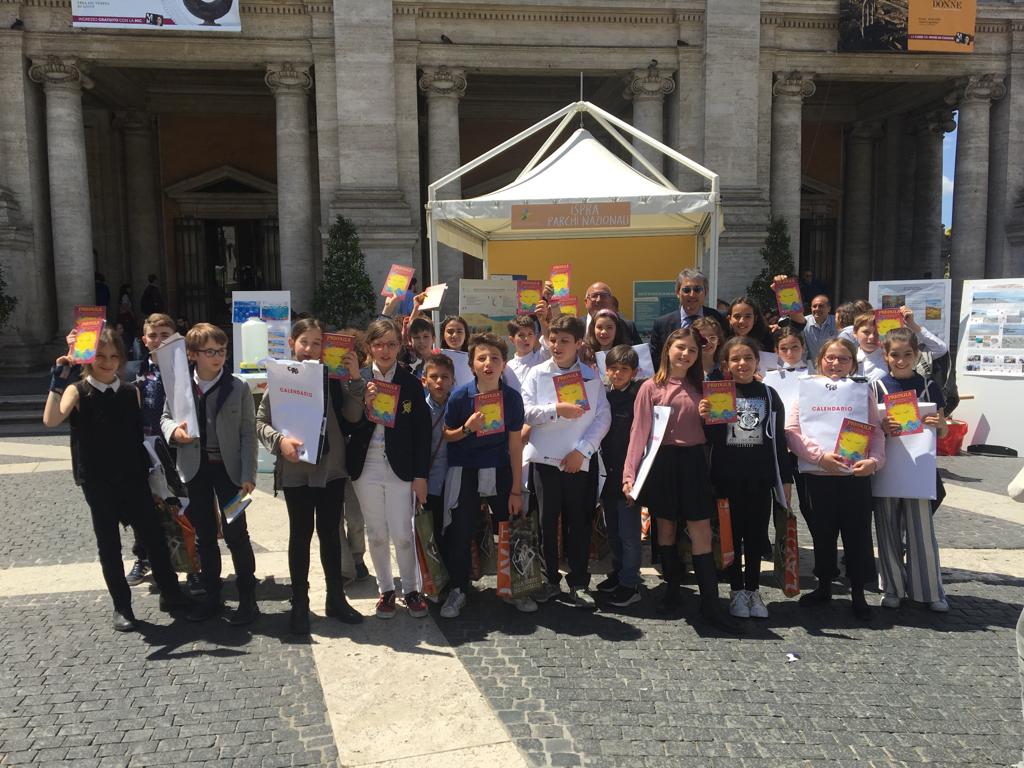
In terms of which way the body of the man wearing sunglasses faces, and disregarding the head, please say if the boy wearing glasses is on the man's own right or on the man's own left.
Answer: on the man's own right

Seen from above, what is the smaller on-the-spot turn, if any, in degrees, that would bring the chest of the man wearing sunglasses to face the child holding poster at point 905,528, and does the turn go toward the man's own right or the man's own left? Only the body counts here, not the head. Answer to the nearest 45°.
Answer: approximately 45° to the man's own left

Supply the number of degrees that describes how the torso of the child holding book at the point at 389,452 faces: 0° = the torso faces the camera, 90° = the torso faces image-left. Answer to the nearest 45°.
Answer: approximately 0°

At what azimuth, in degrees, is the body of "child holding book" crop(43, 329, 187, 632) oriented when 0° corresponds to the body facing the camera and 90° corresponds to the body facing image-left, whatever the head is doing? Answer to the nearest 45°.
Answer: approximately 0°
